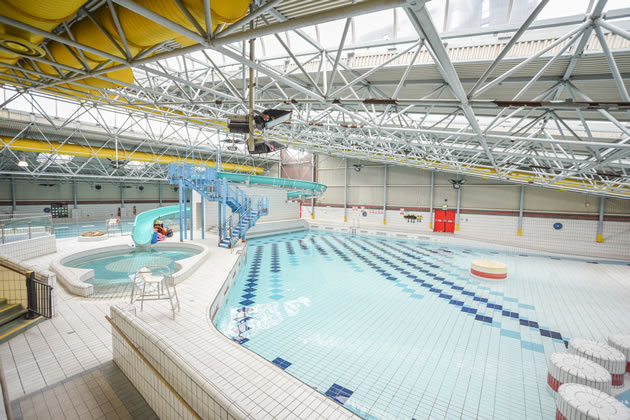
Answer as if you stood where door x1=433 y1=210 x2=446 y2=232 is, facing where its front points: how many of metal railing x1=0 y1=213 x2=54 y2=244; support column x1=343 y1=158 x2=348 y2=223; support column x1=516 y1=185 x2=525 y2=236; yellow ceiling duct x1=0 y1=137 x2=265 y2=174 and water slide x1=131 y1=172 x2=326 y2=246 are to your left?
1

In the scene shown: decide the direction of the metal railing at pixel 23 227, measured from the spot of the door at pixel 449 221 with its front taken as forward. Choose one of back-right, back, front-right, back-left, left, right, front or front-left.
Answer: front-right

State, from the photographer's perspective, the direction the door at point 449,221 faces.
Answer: facing the viewer

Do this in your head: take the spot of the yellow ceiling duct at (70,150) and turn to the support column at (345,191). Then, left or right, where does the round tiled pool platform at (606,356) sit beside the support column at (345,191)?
right

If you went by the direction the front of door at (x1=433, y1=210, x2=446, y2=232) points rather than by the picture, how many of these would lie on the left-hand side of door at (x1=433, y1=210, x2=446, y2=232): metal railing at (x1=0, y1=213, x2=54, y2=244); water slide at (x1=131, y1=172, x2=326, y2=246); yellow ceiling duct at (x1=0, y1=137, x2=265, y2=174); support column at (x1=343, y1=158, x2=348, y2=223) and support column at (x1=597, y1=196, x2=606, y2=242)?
1

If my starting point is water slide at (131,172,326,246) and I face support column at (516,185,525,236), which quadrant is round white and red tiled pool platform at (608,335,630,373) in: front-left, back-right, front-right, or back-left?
front-right

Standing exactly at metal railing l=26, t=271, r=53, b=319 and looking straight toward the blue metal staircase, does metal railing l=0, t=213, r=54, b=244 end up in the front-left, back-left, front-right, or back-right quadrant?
front-left

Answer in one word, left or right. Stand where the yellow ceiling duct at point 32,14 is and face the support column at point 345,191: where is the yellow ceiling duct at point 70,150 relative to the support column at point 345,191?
left

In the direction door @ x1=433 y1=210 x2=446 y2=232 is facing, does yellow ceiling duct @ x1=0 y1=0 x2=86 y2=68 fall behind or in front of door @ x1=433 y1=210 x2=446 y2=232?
in front

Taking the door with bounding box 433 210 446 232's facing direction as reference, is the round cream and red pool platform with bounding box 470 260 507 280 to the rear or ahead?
ahead

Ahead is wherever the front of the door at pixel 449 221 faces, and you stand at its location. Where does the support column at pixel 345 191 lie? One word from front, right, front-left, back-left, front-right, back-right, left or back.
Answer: right

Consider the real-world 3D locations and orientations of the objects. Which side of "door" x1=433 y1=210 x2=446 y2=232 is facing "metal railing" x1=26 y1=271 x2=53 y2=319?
front

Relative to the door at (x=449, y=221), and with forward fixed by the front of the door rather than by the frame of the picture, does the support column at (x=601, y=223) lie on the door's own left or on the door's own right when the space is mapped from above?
on the door's own left

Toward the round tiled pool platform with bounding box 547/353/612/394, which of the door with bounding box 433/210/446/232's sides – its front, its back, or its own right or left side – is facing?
front

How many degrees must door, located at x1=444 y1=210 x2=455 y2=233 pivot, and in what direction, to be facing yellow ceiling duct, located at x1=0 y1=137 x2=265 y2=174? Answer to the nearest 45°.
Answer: approximately 45° to its right
